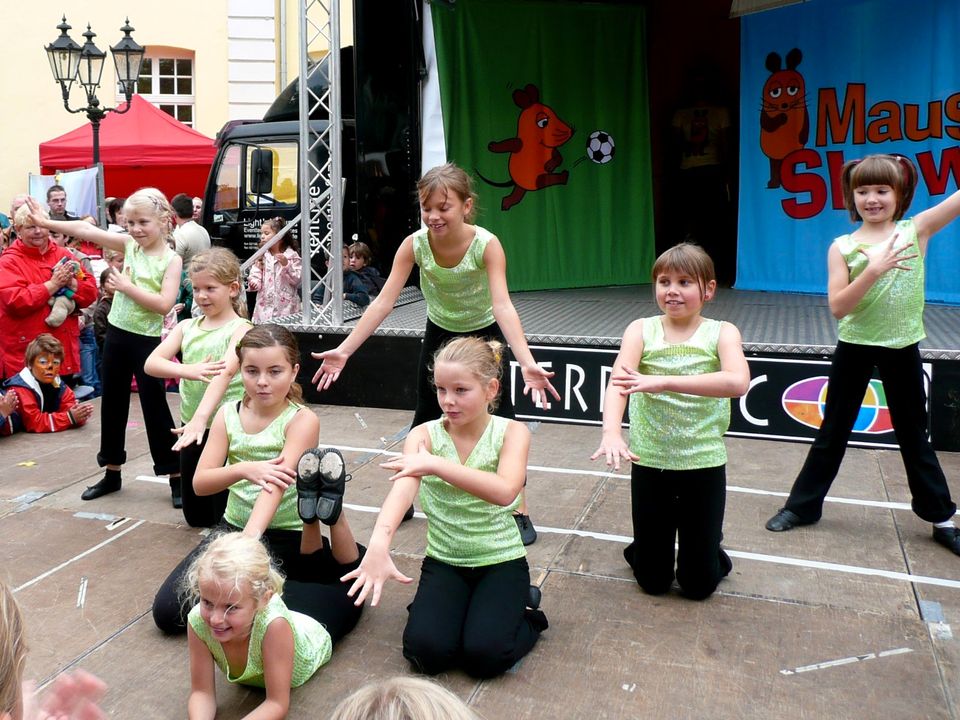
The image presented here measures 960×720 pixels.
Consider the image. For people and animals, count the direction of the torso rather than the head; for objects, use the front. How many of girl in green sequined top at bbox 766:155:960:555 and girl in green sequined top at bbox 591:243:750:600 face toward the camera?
2

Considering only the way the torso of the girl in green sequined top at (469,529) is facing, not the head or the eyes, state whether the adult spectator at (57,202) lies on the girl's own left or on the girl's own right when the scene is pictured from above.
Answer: on the girl's own right

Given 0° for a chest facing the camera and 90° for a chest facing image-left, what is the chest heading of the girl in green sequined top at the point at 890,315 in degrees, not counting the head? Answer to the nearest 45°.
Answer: approximately 0°

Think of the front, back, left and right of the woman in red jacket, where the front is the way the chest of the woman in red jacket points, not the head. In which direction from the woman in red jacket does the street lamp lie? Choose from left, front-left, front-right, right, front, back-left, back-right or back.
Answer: back-left

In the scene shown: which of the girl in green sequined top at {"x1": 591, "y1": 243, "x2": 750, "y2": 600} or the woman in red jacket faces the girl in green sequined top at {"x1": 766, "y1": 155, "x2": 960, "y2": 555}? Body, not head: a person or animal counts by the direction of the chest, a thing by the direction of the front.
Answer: the woman in red jacket

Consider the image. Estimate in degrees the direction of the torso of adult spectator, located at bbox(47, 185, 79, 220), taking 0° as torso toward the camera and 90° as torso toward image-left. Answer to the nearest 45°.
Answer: approximately 315°

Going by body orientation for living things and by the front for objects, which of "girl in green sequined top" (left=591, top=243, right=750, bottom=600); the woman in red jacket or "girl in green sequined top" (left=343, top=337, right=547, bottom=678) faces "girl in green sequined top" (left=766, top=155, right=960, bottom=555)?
the woman in red jacket

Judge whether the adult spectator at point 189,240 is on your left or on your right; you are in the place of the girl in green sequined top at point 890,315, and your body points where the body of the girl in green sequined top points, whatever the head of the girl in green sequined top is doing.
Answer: on your right

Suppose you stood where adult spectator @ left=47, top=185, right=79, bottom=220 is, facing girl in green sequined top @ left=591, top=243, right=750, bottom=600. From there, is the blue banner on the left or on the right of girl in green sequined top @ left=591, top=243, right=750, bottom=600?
left
